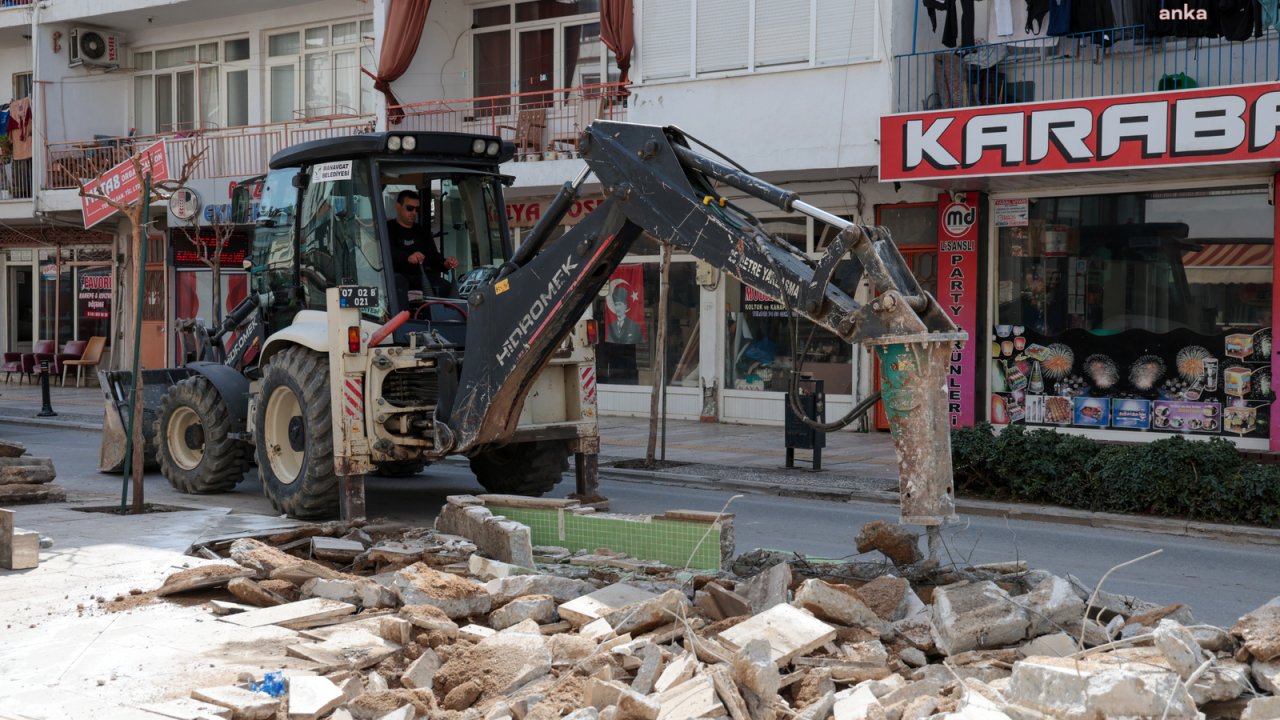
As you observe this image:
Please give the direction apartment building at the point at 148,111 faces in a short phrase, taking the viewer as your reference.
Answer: facing the viewer and to the left of the viewer

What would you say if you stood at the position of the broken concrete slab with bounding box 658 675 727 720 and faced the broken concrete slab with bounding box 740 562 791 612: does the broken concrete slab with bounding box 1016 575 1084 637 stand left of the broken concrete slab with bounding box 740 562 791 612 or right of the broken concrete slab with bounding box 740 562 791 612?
right

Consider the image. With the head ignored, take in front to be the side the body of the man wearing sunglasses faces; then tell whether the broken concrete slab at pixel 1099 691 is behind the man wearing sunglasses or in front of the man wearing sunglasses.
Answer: in front

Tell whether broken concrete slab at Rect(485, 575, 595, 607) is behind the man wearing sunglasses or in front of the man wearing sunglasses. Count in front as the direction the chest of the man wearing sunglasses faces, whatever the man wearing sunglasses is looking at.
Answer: in front

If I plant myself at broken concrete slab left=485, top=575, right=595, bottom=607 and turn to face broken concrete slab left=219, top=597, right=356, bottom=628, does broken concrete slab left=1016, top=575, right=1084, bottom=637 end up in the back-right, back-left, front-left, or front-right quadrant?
back-left

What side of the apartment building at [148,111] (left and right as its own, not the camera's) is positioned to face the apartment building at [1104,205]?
left

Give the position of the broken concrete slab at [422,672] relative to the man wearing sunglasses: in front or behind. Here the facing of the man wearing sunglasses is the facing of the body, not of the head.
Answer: in front

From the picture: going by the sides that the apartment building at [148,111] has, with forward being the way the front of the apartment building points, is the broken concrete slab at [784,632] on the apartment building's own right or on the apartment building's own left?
on the apartment building's own left

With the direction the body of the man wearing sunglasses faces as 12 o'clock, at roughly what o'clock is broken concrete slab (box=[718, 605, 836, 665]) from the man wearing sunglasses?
The broken concrete slab is roughly at 1 o'clock from the man wearing sunglasses.

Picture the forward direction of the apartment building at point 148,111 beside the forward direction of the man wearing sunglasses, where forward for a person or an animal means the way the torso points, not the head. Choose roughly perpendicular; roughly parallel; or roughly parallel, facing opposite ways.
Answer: roughly perpendicular

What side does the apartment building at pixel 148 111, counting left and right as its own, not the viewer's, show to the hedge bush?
left

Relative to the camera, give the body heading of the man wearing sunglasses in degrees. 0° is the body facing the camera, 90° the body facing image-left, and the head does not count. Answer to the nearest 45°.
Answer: approximately 315°

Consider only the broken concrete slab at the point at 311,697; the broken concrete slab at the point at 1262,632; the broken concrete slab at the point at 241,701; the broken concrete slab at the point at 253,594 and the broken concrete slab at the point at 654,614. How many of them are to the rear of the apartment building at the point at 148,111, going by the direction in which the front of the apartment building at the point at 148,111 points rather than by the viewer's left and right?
0

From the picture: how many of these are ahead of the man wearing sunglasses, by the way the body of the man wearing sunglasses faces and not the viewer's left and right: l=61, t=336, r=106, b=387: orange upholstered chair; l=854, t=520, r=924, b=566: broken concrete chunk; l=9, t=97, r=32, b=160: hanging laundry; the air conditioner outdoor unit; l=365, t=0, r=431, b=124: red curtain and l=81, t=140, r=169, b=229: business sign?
1

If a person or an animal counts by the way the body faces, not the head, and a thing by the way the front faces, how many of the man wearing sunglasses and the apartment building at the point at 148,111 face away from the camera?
0

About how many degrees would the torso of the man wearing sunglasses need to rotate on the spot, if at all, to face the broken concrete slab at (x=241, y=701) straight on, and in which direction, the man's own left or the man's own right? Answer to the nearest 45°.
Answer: approximately 45° to the man's own right

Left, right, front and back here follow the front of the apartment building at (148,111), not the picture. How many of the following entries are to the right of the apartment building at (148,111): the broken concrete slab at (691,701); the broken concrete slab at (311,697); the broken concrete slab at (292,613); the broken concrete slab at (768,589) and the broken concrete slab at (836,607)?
0

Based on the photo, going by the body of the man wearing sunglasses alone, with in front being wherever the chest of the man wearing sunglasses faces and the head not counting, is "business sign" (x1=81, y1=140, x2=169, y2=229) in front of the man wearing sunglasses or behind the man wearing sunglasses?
behind
